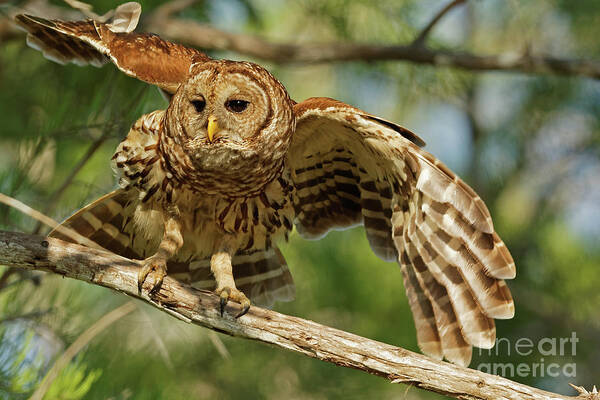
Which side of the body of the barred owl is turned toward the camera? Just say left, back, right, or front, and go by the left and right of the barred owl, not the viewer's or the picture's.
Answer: front
